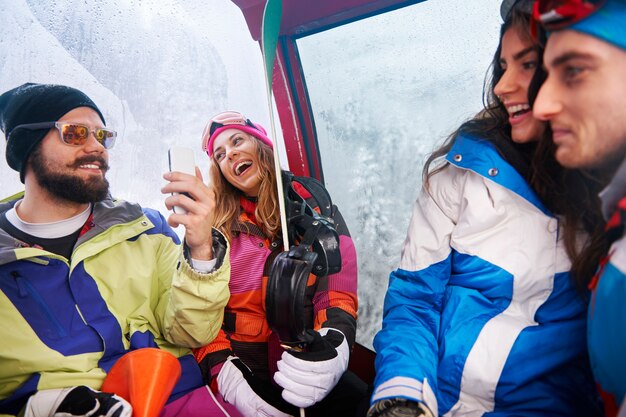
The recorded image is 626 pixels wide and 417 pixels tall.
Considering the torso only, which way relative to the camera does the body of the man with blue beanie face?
to the viewer's left

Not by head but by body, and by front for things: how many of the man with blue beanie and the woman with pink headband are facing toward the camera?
1

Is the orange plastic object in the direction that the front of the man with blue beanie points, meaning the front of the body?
yes

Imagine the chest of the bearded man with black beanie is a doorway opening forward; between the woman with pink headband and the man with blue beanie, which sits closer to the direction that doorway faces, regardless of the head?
the man with blue beanie

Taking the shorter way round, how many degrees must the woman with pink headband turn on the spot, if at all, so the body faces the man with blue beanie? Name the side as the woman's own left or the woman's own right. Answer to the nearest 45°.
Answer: approximately 45° to the woman's own left

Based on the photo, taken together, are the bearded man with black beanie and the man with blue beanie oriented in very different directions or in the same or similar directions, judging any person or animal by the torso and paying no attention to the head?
very different directions

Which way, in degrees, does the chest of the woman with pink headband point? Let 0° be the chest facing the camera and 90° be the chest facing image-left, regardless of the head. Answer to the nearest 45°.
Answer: approximately 0°

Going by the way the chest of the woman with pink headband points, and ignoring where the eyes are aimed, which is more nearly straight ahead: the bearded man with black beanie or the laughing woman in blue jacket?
the laughing woman in blue jacket

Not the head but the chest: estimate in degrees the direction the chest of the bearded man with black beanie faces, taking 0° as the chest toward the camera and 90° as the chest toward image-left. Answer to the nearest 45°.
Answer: approximately 315°
